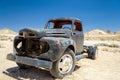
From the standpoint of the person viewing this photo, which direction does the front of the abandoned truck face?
facing the viewer and to the left of the viewer
